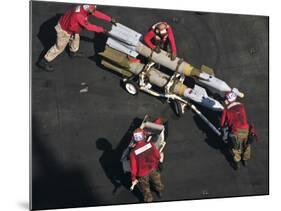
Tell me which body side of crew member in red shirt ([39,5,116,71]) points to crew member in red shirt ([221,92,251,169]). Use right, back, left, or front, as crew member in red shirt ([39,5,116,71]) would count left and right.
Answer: front

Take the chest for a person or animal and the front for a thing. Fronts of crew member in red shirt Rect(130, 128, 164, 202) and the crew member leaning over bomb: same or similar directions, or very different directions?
very different directions

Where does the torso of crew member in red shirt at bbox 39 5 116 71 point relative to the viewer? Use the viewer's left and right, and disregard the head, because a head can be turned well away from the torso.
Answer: facing to the right of the viewer

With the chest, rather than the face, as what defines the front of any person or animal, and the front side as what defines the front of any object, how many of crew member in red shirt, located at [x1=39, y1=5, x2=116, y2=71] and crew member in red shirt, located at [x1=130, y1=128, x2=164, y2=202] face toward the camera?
0

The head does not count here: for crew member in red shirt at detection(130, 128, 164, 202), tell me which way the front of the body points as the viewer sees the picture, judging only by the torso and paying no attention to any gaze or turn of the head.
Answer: away from the camera

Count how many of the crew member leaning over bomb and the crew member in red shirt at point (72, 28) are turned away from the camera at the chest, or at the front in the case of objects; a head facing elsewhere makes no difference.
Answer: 0

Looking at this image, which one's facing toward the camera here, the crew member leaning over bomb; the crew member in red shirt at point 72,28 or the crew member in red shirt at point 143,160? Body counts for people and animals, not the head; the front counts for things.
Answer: the crew member leaning over bomb

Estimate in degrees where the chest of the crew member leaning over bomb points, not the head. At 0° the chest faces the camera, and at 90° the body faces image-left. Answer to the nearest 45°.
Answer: approximately 0°

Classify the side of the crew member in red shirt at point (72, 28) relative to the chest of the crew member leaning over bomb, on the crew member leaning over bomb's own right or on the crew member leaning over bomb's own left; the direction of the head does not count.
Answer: on the crew member leaning over bomb's own right

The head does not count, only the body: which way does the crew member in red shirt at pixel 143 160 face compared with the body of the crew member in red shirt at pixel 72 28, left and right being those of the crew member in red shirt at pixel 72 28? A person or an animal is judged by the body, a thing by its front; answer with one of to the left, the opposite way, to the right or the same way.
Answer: to the left

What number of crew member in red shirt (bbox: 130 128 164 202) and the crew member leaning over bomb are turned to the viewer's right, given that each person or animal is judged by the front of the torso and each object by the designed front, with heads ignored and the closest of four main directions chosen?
0

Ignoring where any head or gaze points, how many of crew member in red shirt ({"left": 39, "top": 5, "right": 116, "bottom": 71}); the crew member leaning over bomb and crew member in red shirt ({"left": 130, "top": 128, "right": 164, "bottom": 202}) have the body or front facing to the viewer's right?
1
